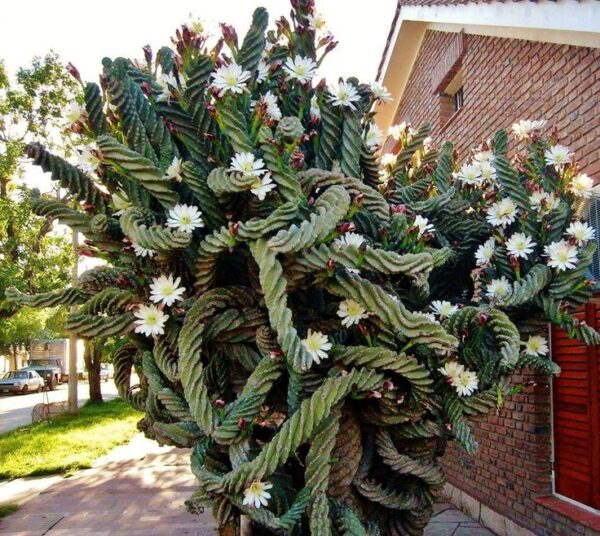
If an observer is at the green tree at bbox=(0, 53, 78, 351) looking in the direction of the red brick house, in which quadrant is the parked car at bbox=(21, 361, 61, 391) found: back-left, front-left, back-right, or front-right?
back-left

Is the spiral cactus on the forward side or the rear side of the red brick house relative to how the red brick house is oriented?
on the forward side

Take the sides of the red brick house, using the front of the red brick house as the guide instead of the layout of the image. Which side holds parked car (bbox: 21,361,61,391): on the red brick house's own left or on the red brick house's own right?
on the red brick house's own right

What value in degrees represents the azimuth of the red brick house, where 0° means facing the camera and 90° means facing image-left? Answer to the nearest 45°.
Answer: approximately 45°

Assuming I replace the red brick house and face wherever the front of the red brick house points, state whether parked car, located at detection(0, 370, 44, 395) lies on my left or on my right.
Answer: on my right

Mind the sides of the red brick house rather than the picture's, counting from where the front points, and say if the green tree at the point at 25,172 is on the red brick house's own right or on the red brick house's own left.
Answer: on the red brick house's own right

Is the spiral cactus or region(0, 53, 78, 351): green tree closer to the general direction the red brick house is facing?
the spiral cactus

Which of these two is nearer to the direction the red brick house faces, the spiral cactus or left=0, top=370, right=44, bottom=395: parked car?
the spiral cactus
